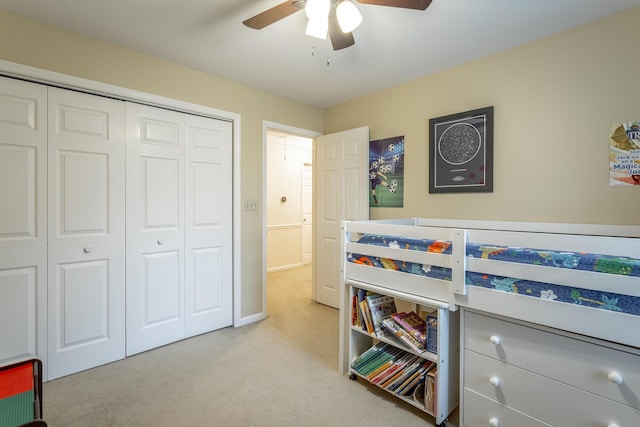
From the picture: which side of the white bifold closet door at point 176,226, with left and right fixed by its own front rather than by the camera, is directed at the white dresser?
front

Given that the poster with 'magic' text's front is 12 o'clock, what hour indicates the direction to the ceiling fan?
The ceiling fan is roughly at 1 o'clock from the poster with 'magic' text.

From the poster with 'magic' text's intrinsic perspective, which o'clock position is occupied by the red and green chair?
The red and green chair is roughly at 1 o'clock from the poster with 'magic' text.

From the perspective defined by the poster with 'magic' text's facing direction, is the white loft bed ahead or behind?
ahead

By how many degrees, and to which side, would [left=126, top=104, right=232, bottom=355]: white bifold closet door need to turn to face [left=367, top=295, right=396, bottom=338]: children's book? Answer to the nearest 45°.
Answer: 0° — it already faces it

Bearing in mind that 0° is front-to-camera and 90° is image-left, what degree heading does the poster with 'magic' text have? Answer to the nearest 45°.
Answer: approximately 0°

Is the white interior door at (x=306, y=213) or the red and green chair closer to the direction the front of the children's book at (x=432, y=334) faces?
the red and green chair

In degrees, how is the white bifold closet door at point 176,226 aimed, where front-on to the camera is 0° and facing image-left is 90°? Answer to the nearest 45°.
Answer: approximately 315°

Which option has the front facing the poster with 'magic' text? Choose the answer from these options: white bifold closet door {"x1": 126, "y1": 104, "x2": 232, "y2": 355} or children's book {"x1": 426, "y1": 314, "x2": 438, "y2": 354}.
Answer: the white bifold closet door

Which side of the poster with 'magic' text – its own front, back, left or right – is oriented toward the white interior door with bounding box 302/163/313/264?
right

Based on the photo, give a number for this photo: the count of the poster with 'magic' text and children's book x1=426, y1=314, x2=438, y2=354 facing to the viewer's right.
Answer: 0

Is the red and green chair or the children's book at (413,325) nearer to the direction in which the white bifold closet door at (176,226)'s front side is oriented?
the children's book

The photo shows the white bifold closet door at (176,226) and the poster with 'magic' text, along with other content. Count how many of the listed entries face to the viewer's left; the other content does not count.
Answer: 0

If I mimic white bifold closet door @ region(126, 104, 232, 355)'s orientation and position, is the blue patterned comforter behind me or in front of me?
in front

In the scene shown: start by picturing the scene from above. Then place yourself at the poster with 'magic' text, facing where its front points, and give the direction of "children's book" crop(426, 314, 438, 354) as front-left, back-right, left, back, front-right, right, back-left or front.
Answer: front-right
